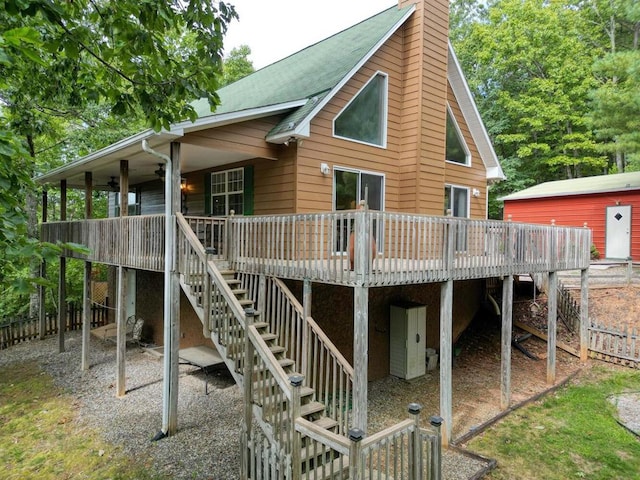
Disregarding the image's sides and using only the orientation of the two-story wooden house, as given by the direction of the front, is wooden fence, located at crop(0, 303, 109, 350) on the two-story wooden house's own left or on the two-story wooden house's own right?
on the two-story wooden house's own right

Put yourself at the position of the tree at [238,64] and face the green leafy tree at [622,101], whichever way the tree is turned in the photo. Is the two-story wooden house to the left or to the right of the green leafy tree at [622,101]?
right

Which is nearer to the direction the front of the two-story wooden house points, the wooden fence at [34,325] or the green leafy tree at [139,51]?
the green leafy tree

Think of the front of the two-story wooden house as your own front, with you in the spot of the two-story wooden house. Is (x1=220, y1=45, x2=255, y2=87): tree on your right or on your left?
on your right
